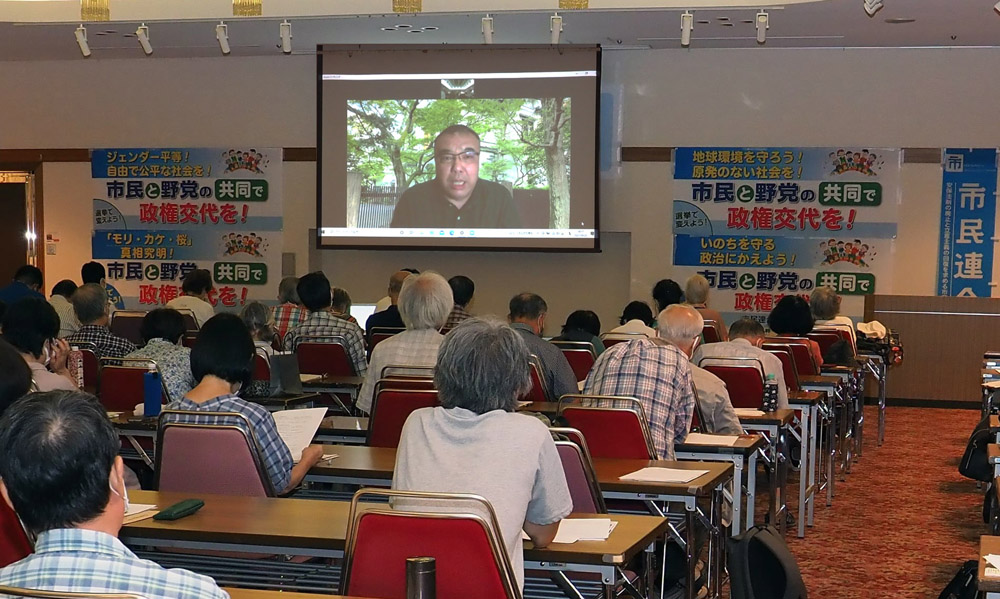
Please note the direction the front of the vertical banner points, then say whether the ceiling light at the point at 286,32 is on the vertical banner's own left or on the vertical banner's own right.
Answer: on the vertical banner's own right

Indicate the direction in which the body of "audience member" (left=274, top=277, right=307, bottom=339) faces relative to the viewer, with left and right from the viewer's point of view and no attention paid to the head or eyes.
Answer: facing away from the viewer

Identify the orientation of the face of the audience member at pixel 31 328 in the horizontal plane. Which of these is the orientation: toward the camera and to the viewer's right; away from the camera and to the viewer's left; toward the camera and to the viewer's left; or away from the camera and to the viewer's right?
away from the camera and to the viewer's right

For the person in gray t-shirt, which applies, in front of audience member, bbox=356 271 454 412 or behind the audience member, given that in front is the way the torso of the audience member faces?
behind

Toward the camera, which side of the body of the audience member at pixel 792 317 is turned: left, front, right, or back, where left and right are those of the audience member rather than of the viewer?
back

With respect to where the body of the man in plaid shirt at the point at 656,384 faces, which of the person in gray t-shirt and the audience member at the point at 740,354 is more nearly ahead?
the audience member

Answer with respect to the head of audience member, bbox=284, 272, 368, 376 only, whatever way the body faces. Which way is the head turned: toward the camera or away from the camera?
away from the camera

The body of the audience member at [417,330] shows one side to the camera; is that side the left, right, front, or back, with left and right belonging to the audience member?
back

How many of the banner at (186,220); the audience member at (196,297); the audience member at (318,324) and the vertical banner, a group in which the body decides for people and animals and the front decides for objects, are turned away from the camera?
2

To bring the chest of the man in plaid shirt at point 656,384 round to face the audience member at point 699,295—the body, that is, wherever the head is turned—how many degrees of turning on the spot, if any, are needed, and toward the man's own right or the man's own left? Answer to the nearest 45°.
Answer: approximately 45° to the man's own left

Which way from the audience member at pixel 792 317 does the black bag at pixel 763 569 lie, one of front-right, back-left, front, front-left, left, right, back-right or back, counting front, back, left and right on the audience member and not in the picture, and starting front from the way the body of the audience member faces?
back

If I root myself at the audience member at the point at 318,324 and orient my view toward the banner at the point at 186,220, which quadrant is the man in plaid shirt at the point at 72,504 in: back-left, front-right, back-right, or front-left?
back-left

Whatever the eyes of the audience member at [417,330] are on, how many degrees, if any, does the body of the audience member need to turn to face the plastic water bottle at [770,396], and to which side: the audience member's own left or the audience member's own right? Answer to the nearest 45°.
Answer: approximately 90° to the audience member's own right
